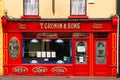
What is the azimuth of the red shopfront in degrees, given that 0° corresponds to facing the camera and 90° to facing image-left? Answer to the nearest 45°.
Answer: approximately 0°
